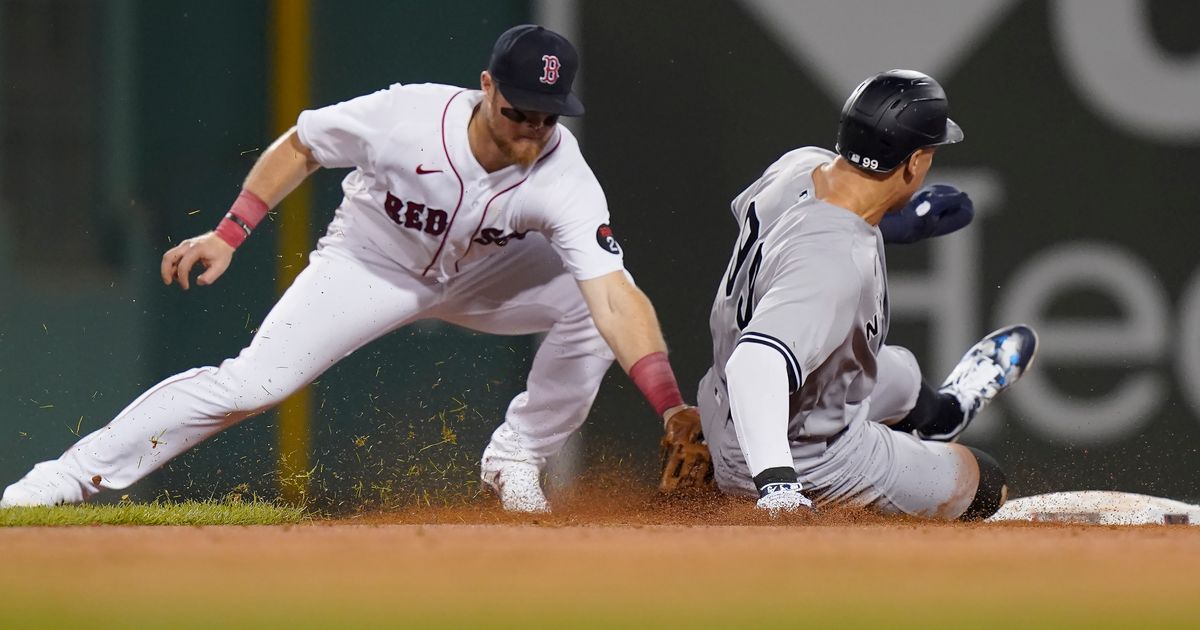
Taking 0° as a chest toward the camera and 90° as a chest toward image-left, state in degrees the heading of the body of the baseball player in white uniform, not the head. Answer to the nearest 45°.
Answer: approximately 0°

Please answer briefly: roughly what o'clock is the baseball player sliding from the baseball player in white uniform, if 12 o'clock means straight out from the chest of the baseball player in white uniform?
The baseball player sliding is roughly at 10 o'clock from the baseball player in white uniform.

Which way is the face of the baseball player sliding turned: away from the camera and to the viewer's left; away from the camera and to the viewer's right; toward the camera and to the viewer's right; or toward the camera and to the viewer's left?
away from the camera and to the viewer's right
